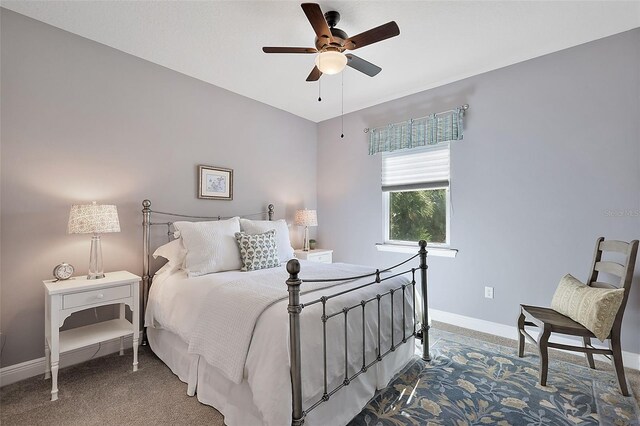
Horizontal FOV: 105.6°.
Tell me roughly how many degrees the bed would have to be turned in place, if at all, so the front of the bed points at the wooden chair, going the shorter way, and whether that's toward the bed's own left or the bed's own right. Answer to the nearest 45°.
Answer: approximately 45° to the bed's own left

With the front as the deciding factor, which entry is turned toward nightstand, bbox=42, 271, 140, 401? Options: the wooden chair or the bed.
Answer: the wooden chair

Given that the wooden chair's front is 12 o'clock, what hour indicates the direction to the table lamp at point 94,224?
The table lamp is roughly at 12 o'clock from the wooden chair.

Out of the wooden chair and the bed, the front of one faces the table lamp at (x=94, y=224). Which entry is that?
the wooden chair

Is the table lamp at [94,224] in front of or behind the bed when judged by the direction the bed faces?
behind

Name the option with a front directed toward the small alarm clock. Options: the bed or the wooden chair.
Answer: the wooden chair

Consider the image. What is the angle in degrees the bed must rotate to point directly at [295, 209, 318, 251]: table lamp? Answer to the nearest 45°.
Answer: approximately 135° to its left
